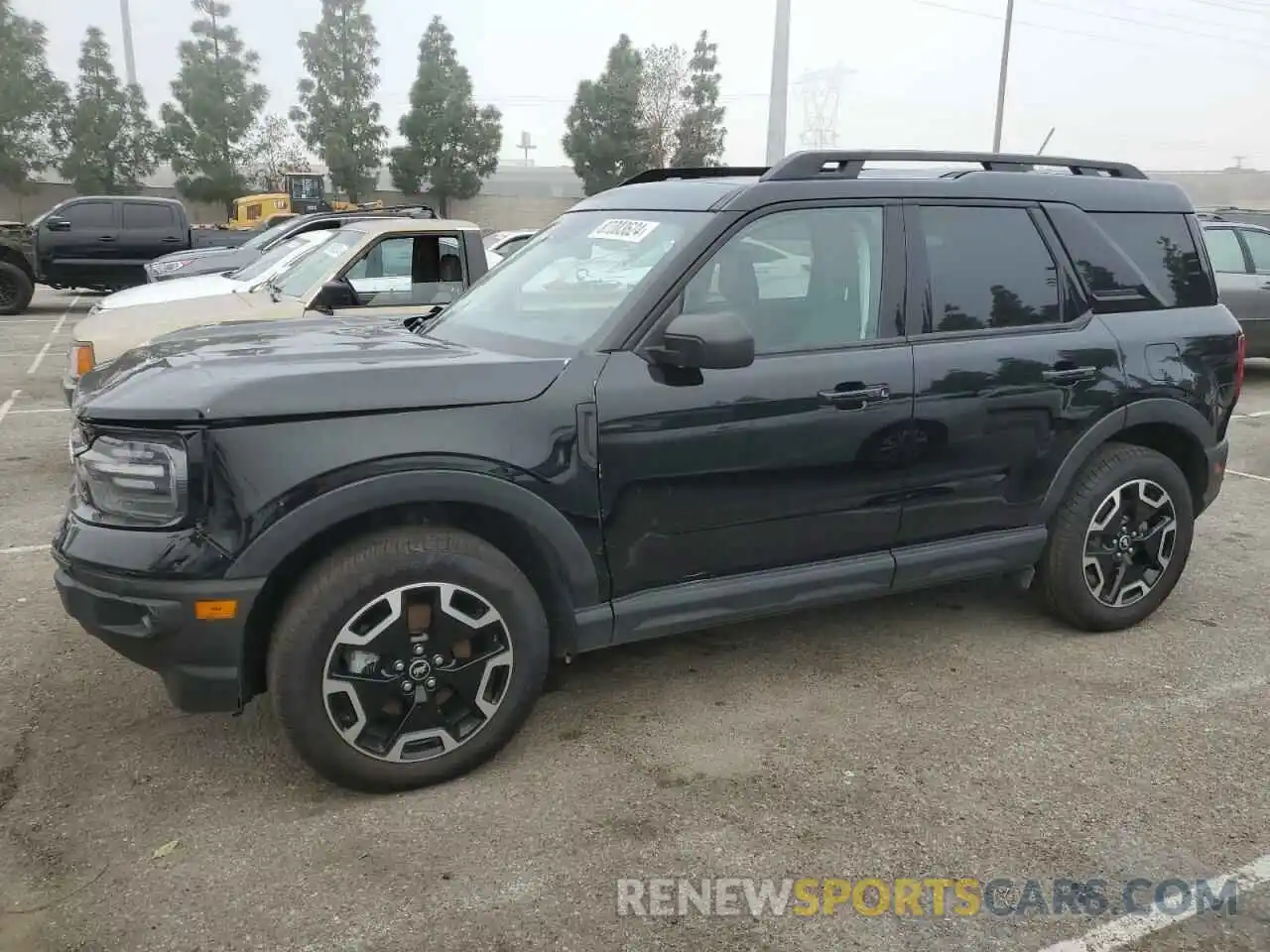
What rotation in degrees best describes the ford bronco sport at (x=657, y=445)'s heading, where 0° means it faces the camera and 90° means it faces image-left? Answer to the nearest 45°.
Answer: approximately 45°

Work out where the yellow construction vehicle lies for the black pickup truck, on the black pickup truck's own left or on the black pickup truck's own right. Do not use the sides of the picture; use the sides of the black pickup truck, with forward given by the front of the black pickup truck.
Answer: on the black pickup truck's own right

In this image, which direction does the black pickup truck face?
to the viewer's left

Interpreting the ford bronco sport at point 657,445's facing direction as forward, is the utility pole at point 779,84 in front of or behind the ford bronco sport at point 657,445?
behind

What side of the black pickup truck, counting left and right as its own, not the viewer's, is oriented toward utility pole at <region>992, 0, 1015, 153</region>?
back

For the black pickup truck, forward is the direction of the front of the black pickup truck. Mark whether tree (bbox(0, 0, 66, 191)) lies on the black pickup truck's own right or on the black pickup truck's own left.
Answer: on the black pickup truck's own right

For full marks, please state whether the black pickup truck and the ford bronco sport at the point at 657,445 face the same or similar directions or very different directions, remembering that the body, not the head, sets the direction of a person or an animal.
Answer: same or similar directions
